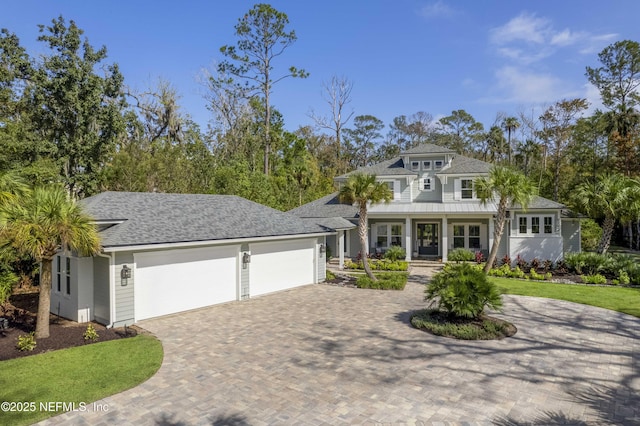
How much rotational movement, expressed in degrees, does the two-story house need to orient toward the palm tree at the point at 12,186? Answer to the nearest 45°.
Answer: approximately 45° to its right

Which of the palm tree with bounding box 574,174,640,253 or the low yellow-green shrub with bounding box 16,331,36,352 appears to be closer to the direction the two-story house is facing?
the low yellow-green shrub

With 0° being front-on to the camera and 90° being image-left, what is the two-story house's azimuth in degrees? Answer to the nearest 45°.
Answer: approximately 0°

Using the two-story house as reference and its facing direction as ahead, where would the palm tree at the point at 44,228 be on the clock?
The palm tree is roughly at 1 o'clock from the two-story house.

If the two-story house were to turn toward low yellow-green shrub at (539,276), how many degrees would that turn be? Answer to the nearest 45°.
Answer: approximately 45° to its left

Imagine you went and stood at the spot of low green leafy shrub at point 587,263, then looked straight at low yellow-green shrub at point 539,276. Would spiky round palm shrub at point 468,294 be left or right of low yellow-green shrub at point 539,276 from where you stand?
left

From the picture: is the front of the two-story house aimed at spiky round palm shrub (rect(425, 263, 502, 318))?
yes

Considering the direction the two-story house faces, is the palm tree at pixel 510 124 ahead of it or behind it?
behind

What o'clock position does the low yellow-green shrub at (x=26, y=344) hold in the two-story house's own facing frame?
The low yellow-green shrub is roughly at 1 o'clock from the two-story house.
